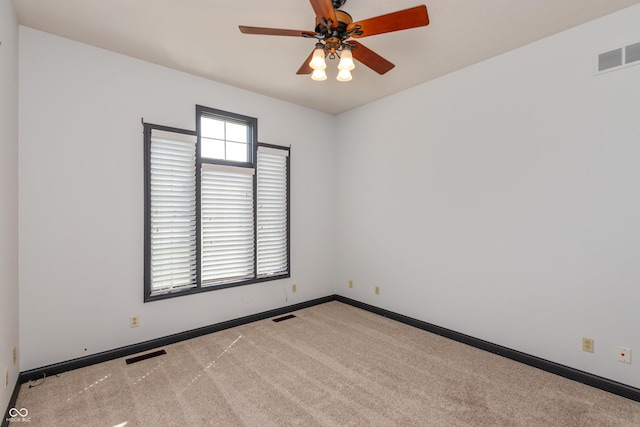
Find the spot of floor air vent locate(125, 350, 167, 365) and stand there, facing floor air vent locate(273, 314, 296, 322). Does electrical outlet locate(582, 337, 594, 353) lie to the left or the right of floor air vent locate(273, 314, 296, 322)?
right

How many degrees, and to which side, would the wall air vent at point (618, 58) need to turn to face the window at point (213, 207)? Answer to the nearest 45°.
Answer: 0° — it already faces it

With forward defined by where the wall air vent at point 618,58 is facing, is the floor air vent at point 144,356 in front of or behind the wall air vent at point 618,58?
in front

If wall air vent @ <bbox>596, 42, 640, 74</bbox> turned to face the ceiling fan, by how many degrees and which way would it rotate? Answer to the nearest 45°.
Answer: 0° — it already faces it

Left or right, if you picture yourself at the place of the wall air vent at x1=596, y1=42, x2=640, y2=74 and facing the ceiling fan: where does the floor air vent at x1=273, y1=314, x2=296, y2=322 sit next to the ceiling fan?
right

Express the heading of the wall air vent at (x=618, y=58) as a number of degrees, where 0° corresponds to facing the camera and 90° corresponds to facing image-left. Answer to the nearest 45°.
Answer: approximately 45°

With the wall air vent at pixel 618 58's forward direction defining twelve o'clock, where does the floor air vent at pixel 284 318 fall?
The floor air vent is roughly at 1 o'clock from the wall air vent.
